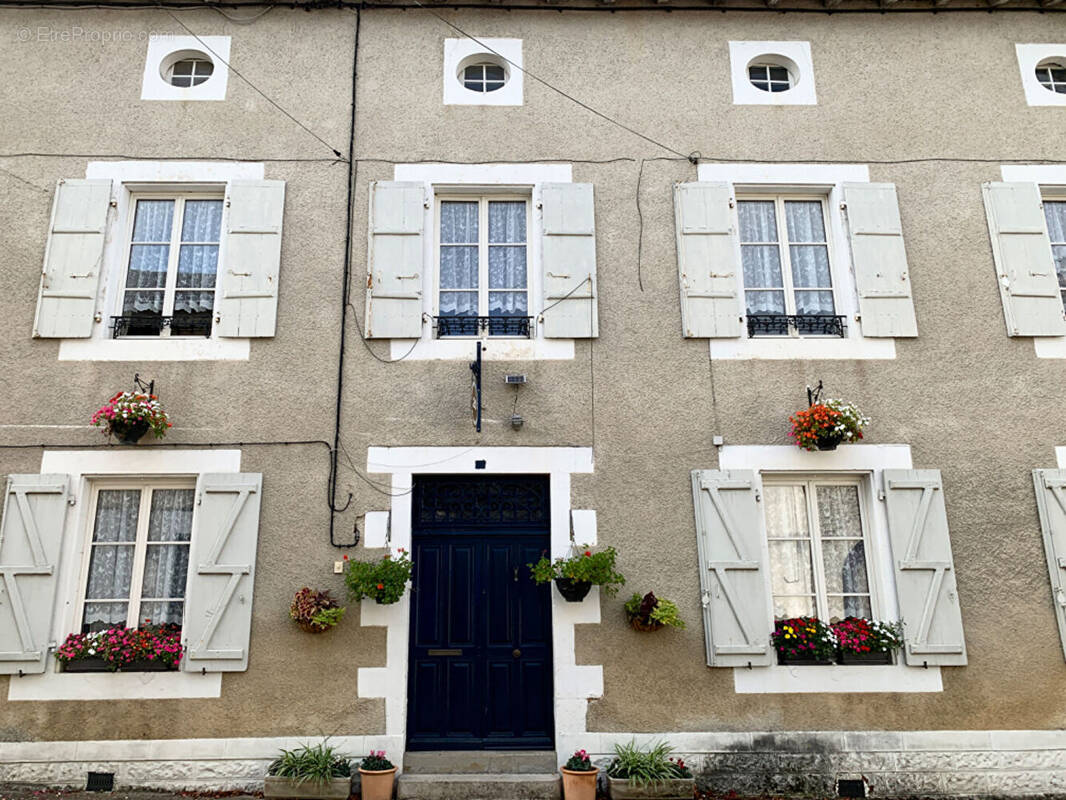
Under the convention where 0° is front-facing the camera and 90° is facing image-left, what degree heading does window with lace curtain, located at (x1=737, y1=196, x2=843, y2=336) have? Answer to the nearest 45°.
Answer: approximately 0°

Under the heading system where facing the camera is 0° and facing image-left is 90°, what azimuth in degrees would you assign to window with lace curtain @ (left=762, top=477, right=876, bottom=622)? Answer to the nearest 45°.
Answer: approximately 0°

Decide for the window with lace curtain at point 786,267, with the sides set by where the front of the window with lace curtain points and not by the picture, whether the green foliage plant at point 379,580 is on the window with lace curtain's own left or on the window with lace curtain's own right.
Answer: on the window with lace curtain's own right

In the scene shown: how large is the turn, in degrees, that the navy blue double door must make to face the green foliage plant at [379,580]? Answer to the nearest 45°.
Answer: approximately 45° to its right

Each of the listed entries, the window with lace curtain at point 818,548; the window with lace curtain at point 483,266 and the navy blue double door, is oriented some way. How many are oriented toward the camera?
3

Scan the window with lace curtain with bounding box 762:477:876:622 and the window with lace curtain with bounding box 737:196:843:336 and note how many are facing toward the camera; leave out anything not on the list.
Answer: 2

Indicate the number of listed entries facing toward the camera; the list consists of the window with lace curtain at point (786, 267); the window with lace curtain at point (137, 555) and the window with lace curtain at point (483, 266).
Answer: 3

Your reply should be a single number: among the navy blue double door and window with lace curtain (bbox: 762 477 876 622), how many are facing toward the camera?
2

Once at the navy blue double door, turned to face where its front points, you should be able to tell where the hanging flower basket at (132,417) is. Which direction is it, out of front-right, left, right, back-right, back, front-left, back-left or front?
right
